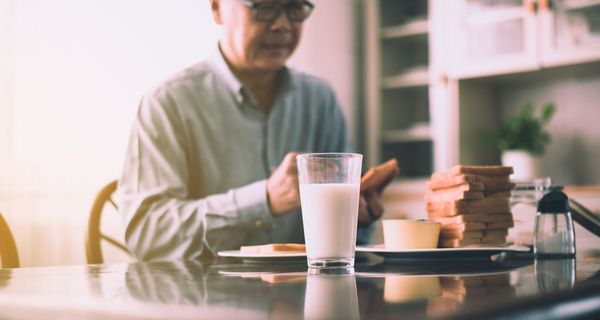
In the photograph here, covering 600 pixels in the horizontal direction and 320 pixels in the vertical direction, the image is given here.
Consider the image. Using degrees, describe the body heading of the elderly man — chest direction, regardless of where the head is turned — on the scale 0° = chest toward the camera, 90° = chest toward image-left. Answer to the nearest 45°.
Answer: approximately 315°

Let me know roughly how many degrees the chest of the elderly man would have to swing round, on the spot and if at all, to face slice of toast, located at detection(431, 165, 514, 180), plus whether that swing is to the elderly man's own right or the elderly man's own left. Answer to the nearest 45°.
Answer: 0° — they already face it

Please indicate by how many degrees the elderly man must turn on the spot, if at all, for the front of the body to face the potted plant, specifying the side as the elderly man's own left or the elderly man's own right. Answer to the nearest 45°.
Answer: approximately 90° to the elderly man's own left

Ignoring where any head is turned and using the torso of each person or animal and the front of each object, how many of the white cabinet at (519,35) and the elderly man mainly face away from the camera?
0

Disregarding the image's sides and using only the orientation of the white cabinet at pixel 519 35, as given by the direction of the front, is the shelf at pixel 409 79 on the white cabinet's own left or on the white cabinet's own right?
on the white cabinet's own right

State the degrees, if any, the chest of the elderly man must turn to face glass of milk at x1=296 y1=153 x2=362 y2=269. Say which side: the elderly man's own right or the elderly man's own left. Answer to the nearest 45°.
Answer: approximately 45° to the elderly man's own right

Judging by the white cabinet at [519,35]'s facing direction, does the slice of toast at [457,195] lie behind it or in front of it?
in front

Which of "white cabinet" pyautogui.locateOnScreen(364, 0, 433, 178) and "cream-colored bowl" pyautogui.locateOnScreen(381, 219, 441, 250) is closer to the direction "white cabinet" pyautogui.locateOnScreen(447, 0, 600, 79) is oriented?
the cream-colored bowl

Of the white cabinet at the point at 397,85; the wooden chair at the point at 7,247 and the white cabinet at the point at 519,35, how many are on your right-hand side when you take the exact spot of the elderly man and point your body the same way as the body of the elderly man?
1

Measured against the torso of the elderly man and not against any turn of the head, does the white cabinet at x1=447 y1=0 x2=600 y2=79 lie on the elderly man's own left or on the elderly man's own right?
on the elderly man's own left

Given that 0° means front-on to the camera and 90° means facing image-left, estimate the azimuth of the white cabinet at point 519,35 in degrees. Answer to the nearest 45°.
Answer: approximately 45°

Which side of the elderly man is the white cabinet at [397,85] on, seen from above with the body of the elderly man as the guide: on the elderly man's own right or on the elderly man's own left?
on the elderly man's own left

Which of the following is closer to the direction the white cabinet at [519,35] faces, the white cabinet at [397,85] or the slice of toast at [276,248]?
the slice of toast
